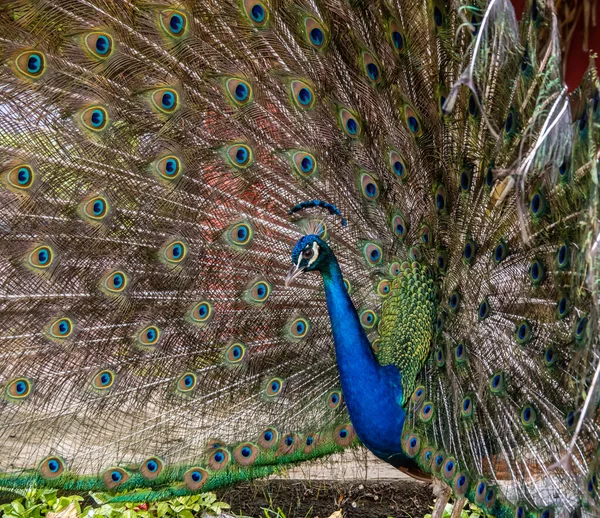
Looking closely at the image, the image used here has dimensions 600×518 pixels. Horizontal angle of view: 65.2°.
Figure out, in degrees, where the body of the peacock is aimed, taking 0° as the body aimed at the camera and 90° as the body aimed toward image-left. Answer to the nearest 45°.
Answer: approximately 45°
